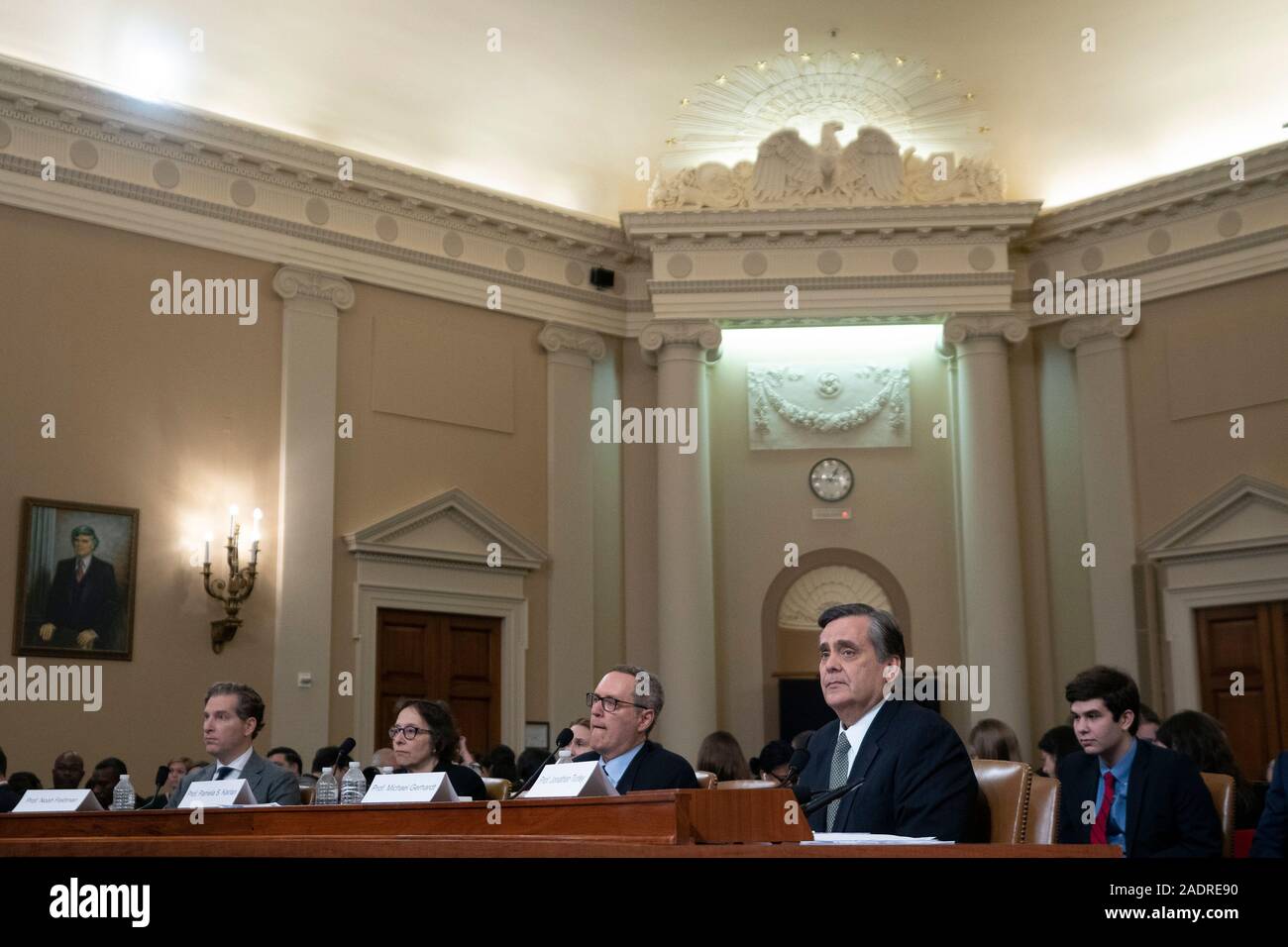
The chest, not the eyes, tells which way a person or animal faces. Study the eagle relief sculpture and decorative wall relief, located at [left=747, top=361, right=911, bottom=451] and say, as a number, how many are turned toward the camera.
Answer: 2

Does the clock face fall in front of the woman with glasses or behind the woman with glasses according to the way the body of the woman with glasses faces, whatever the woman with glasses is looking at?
behind

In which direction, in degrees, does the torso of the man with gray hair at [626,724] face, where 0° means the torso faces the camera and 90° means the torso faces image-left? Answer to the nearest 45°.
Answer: approximately 45°

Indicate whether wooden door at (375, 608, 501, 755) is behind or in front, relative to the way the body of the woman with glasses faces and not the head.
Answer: behind

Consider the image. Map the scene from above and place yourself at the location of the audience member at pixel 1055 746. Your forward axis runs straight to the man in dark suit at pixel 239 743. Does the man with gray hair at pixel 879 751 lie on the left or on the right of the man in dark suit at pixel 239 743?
left

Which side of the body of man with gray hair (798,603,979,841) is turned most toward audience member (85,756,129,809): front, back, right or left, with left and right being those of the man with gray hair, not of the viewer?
right

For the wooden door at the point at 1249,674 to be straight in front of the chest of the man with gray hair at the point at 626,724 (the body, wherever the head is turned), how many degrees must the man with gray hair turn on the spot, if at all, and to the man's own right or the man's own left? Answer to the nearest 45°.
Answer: approximately 180°

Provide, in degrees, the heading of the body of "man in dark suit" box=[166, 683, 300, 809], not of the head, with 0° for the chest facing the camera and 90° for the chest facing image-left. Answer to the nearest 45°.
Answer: approximately 45°
